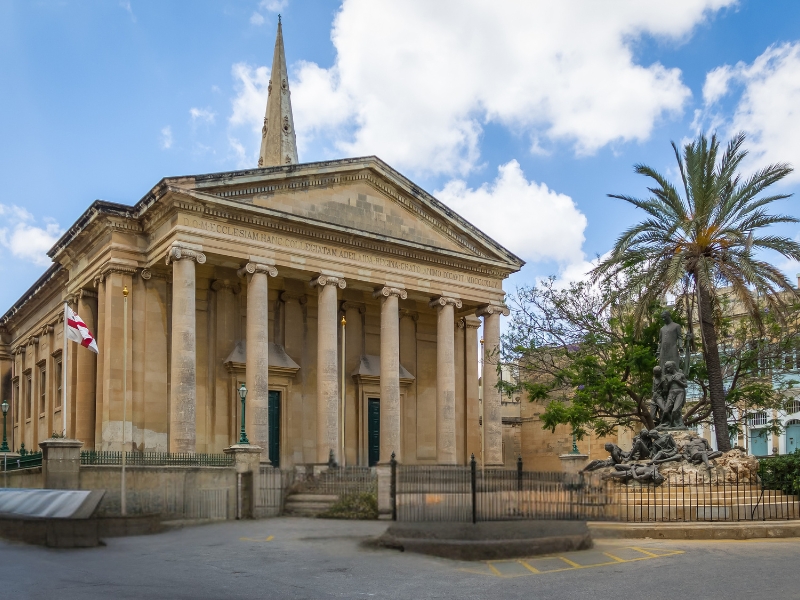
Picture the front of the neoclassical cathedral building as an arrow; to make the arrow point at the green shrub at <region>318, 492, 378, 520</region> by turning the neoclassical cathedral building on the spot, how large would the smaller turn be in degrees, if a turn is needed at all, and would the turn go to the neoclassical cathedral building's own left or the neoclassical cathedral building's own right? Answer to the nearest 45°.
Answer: approximately 45° to the neoclassical cathedral building's own right

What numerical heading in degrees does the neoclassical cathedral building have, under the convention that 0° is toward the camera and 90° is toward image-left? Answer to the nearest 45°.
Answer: approximately 315°

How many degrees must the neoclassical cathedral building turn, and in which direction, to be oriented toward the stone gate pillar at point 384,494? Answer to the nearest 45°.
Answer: approximately 45° to its right

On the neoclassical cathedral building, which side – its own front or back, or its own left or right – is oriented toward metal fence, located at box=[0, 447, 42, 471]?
right

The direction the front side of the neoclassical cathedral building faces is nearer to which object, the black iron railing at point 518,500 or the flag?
the black iron railing
